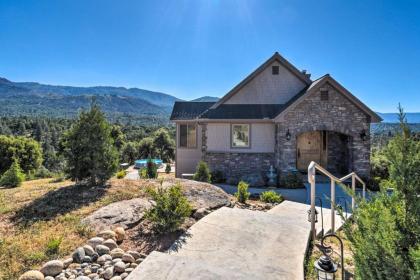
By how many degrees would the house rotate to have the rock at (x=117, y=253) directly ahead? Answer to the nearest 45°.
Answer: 0° — it already faces it

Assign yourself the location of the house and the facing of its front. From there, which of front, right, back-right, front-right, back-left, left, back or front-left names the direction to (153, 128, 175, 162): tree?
back-right

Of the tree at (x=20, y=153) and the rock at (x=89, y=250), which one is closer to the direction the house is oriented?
the rock

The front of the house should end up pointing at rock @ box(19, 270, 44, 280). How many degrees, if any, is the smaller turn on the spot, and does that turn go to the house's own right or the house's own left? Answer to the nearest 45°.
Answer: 0° — it already faces it

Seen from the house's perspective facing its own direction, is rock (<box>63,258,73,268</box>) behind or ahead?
ahead

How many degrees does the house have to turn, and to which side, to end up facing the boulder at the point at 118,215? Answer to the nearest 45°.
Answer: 0° — it already faces it

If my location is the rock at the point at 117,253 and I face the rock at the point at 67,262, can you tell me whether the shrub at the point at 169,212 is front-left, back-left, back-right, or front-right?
back-right

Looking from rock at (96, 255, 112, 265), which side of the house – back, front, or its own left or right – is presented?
front

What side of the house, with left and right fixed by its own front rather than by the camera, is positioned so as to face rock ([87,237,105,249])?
front

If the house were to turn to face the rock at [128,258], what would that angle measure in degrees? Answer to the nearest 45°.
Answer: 0° — it already faces it

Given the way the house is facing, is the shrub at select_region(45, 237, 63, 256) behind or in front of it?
in front

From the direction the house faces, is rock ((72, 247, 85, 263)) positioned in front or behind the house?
in front

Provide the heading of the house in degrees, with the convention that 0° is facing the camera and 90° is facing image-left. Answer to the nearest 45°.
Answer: approximately 0°
